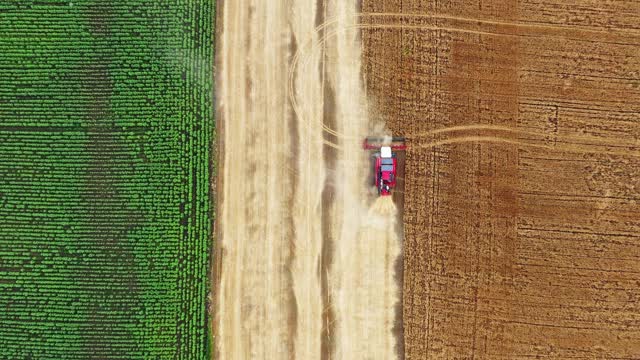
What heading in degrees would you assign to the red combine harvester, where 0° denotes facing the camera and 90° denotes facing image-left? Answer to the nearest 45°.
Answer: approximately 180°
